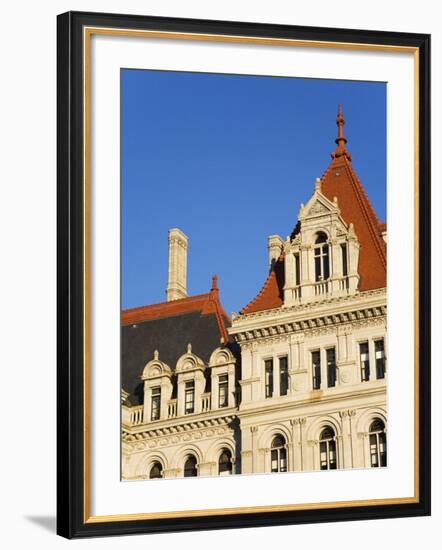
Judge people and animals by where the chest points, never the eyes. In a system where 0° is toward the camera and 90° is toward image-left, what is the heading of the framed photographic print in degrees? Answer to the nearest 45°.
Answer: approximately 315°
